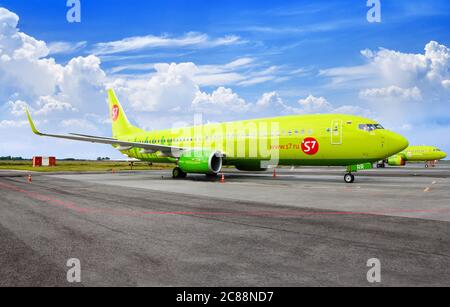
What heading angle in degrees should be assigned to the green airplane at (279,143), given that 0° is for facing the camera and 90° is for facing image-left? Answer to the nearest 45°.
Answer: approximately 315°
